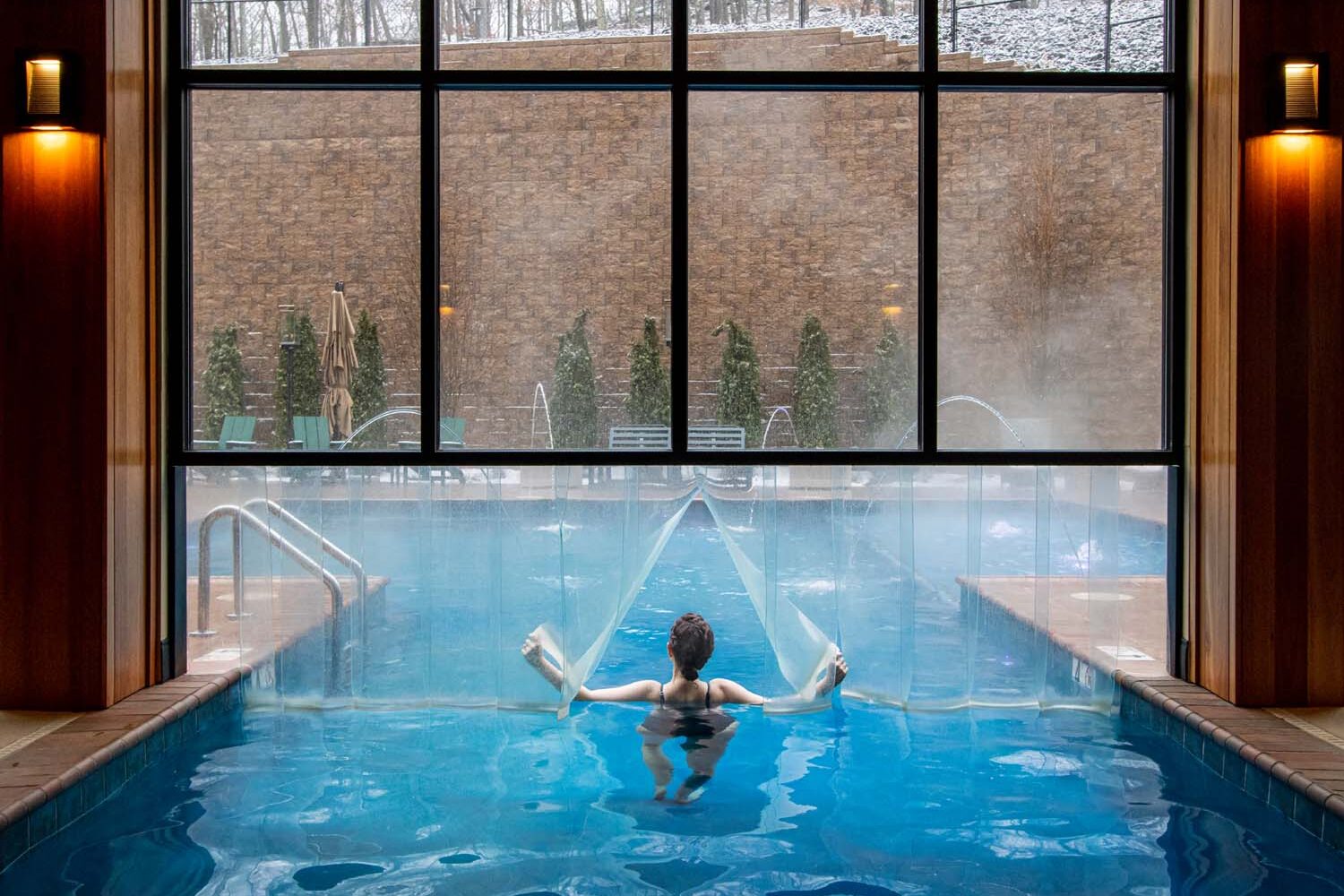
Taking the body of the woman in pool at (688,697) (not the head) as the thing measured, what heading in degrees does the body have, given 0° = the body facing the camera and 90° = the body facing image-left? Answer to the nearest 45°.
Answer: approximately 180°

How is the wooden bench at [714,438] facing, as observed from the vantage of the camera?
facing the viewer

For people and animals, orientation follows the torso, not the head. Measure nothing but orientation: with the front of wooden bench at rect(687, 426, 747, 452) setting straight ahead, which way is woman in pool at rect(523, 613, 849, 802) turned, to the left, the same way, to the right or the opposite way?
the opposite way

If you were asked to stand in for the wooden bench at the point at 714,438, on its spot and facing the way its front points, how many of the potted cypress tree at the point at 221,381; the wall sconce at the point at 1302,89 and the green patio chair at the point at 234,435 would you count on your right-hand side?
2

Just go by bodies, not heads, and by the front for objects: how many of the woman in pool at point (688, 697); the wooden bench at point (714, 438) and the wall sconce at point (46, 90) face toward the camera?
2

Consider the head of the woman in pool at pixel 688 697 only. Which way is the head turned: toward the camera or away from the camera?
away from the camera

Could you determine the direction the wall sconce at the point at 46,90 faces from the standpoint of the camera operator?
facing the viewer

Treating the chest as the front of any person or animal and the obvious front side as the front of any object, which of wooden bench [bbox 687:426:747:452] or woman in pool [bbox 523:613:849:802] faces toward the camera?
the wooden bench

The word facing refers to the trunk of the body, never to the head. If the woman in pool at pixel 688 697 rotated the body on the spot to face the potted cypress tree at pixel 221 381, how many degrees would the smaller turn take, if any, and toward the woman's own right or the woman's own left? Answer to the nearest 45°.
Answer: approximately 90° to the woman's own left

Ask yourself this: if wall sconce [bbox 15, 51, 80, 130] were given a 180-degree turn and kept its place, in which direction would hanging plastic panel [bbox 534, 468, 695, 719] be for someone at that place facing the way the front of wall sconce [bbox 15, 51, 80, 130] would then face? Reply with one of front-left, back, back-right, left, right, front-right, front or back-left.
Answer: right
